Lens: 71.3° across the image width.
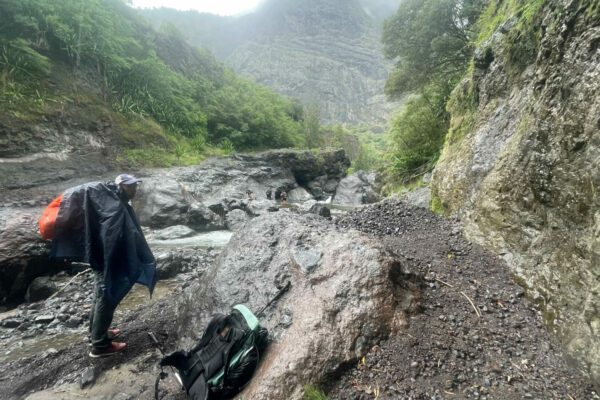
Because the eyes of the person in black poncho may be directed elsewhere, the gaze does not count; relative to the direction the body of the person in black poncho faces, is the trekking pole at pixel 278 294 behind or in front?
in front

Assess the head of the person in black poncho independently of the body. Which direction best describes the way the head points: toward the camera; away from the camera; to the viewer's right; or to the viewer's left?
to the viewer's right

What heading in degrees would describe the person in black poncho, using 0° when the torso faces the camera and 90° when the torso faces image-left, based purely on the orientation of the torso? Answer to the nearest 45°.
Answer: approximately 270°

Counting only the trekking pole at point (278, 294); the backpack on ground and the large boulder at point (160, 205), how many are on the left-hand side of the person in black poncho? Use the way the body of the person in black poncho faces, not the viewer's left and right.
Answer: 1

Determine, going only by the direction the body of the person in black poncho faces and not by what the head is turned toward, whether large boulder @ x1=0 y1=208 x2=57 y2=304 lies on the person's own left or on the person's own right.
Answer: on the person's own left

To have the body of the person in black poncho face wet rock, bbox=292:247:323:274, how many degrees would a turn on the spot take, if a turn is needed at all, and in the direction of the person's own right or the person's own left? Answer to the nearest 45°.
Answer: approximately 45° to the person's own right

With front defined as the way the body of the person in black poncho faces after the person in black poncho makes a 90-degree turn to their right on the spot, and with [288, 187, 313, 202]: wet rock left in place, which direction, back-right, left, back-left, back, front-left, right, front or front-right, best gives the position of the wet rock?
back-left

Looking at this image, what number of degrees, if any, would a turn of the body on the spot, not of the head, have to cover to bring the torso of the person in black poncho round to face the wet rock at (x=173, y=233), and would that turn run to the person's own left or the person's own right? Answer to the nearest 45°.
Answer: approximately 90° to the person's own left
